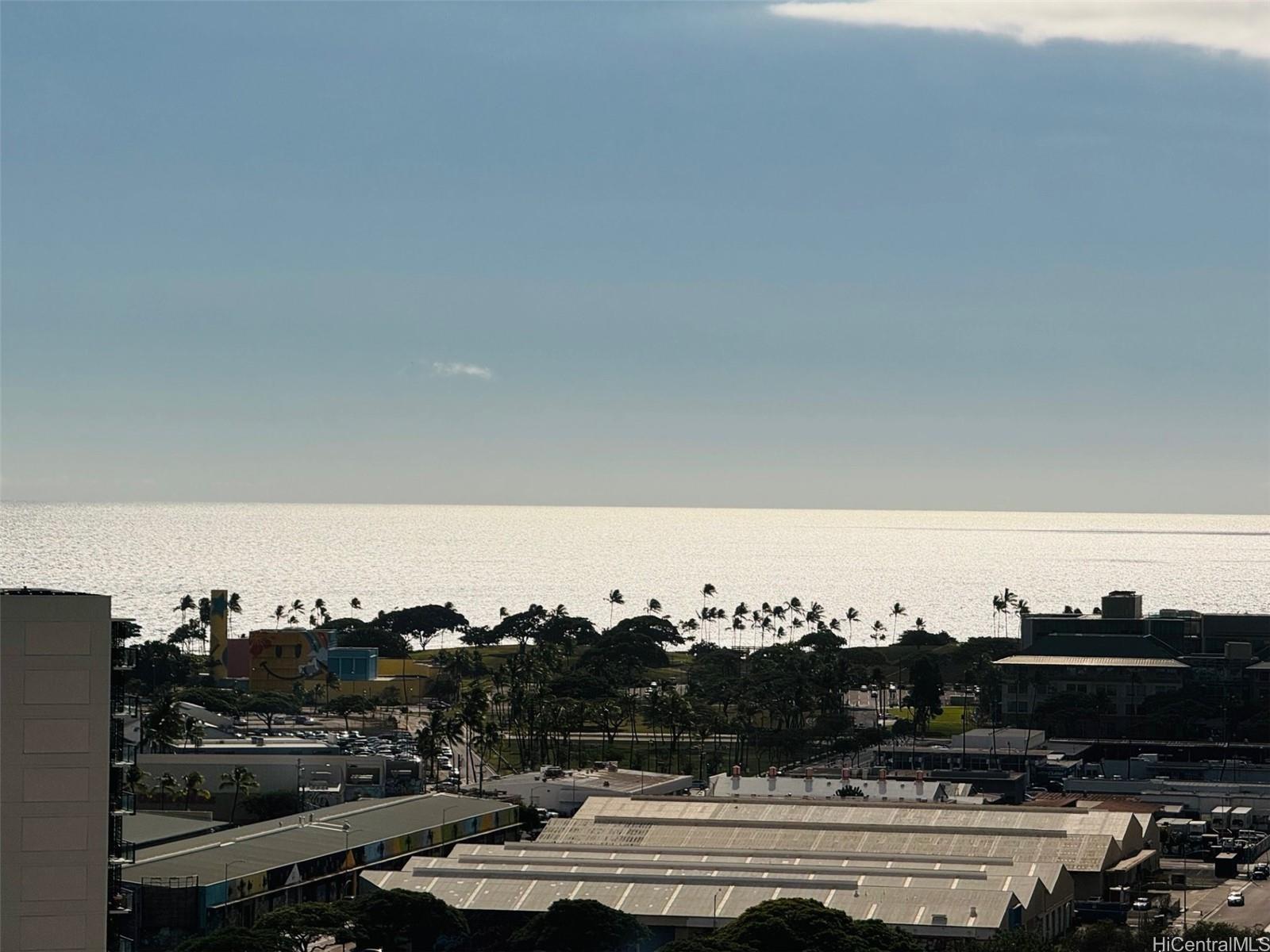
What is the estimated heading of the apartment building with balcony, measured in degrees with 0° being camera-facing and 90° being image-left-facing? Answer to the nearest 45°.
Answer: approximately 270°
